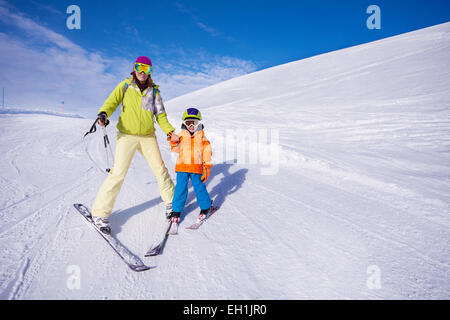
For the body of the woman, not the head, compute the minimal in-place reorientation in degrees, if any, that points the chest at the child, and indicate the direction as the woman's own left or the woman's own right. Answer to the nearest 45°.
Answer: approximately 90° to the woman's own left

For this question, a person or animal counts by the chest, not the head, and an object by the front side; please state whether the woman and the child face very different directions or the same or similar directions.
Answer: same or similar directions

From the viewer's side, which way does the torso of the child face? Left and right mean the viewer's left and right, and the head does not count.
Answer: facing the viewer

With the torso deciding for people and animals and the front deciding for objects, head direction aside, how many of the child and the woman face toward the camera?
2

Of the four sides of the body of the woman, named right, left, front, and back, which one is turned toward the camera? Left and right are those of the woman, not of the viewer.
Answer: front

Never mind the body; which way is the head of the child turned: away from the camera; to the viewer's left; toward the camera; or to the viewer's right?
toward the camera

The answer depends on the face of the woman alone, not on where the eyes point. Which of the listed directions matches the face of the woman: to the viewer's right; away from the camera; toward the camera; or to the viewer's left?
toward the camera

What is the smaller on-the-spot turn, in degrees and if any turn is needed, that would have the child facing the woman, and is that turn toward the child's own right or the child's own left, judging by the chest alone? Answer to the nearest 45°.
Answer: approximately 90° to the child's own right
